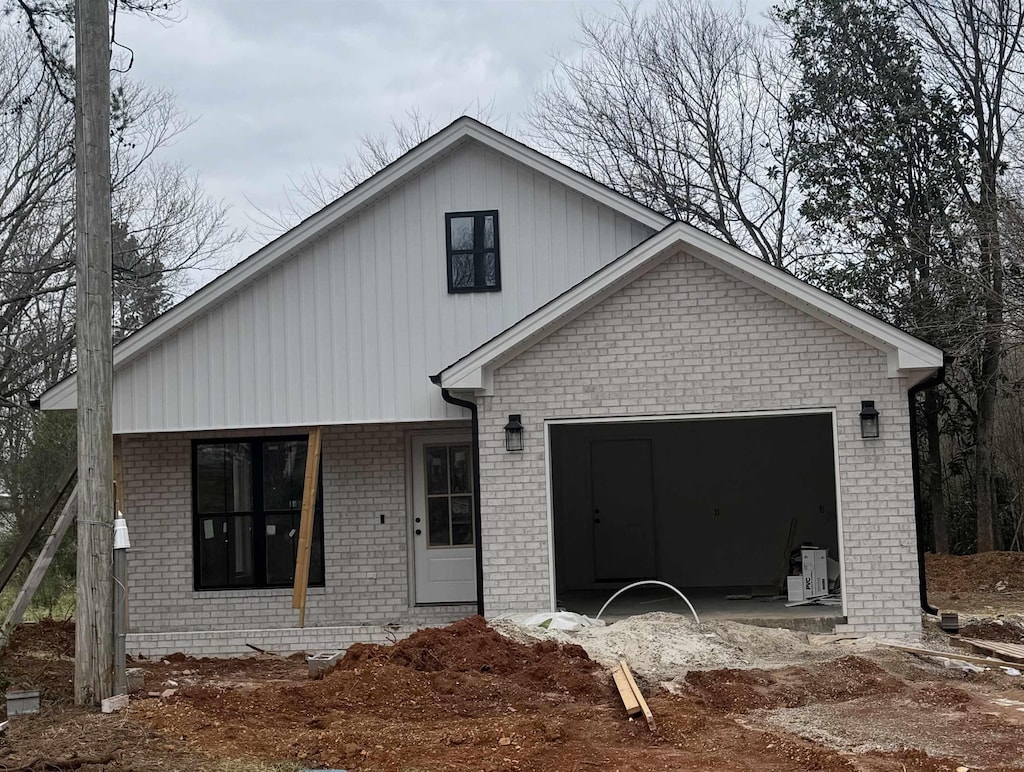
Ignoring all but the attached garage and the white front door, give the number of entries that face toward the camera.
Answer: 2

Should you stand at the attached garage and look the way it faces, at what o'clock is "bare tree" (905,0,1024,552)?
The bare tree is roughly at 7 o'clock from the attached garage.

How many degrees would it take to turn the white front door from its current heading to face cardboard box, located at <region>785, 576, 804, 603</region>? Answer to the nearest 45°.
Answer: approximately 90° to its left

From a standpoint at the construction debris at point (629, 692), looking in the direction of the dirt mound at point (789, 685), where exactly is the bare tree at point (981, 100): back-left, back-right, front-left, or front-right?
front-left

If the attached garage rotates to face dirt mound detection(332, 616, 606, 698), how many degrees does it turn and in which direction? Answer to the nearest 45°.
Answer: approximately 45° to its right

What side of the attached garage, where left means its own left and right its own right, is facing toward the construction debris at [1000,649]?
left

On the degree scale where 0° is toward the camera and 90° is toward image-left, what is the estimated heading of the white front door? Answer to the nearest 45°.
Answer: approximately 0°

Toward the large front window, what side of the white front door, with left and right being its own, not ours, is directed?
right

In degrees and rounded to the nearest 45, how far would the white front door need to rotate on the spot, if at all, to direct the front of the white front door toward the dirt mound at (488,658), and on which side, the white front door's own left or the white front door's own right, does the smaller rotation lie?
0° — it already faces it

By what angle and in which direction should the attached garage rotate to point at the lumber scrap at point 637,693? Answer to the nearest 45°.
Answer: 0° — it already faces it

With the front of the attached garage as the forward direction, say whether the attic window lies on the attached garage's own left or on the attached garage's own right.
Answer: on the attached garage's own right

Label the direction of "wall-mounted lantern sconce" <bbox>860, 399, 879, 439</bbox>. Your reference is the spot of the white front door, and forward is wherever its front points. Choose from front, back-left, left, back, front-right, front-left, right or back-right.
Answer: front-left

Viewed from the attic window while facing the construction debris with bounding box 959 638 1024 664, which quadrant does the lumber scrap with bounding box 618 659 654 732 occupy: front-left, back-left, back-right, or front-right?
front-right

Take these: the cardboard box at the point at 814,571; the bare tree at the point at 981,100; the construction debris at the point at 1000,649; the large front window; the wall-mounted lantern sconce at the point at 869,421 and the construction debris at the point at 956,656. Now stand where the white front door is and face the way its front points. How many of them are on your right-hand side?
1

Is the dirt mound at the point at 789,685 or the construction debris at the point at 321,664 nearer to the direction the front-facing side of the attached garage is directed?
the dirt mound

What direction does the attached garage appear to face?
toward the camera

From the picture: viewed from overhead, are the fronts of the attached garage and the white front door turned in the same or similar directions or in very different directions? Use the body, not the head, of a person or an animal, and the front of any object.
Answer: same or similar directions
